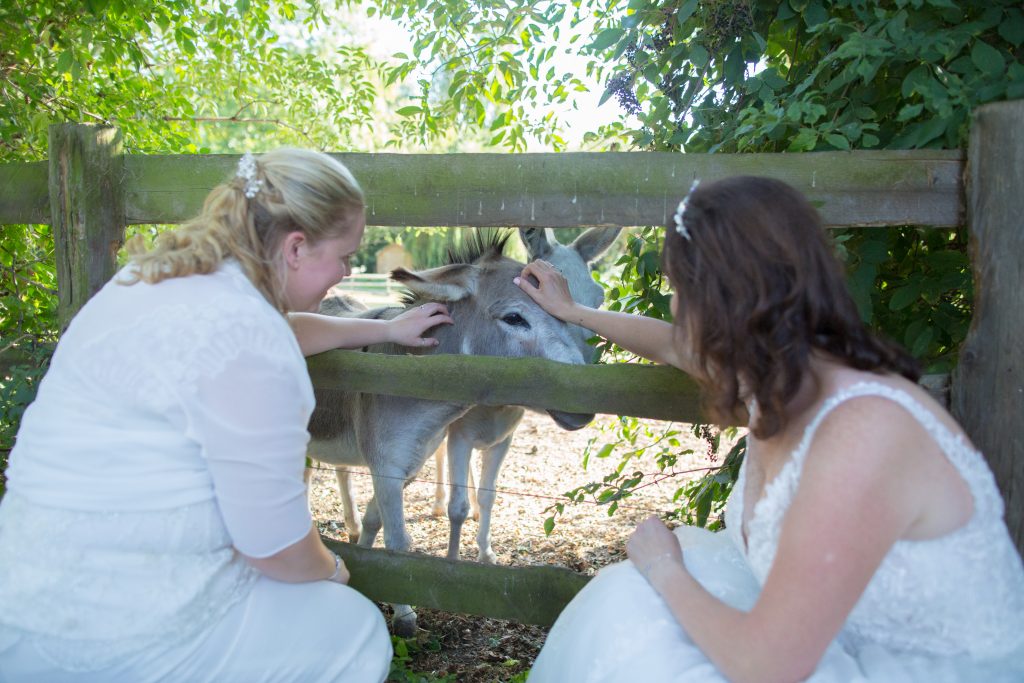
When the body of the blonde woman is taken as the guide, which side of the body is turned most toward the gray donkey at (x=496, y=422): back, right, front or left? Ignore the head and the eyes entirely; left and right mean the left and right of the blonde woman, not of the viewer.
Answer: front

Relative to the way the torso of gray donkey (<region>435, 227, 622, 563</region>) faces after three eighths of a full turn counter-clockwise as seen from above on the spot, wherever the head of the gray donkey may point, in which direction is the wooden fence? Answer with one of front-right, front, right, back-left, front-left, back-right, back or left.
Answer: back

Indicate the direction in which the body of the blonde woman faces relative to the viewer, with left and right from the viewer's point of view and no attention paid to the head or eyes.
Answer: facing away from the viewer and to the right of the viewer

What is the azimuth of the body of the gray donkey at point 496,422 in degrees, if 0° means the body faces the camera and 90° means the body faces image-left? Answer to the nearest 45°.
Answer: approximately 315°

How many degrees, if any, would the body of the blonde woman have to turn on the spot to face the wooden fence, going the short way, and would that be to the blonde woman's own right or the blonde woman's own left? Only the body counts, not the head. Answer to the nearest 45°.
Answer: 0° — they already face it

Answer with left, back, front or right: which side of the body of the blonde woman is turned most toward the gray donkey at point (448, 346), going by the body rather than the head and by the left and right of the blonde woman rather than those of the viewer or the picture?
front

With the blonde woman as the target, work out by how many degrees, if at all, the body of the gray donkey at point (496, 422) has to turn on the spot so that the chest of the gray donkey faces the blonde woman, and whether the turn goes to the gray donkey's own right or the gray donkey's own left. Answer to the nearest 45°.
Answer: approximately 45° to the gray donkey's own right

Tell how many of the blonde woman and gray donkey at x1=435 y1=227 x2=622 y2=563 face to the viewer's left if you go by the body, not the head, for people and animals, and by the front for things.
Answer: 0
